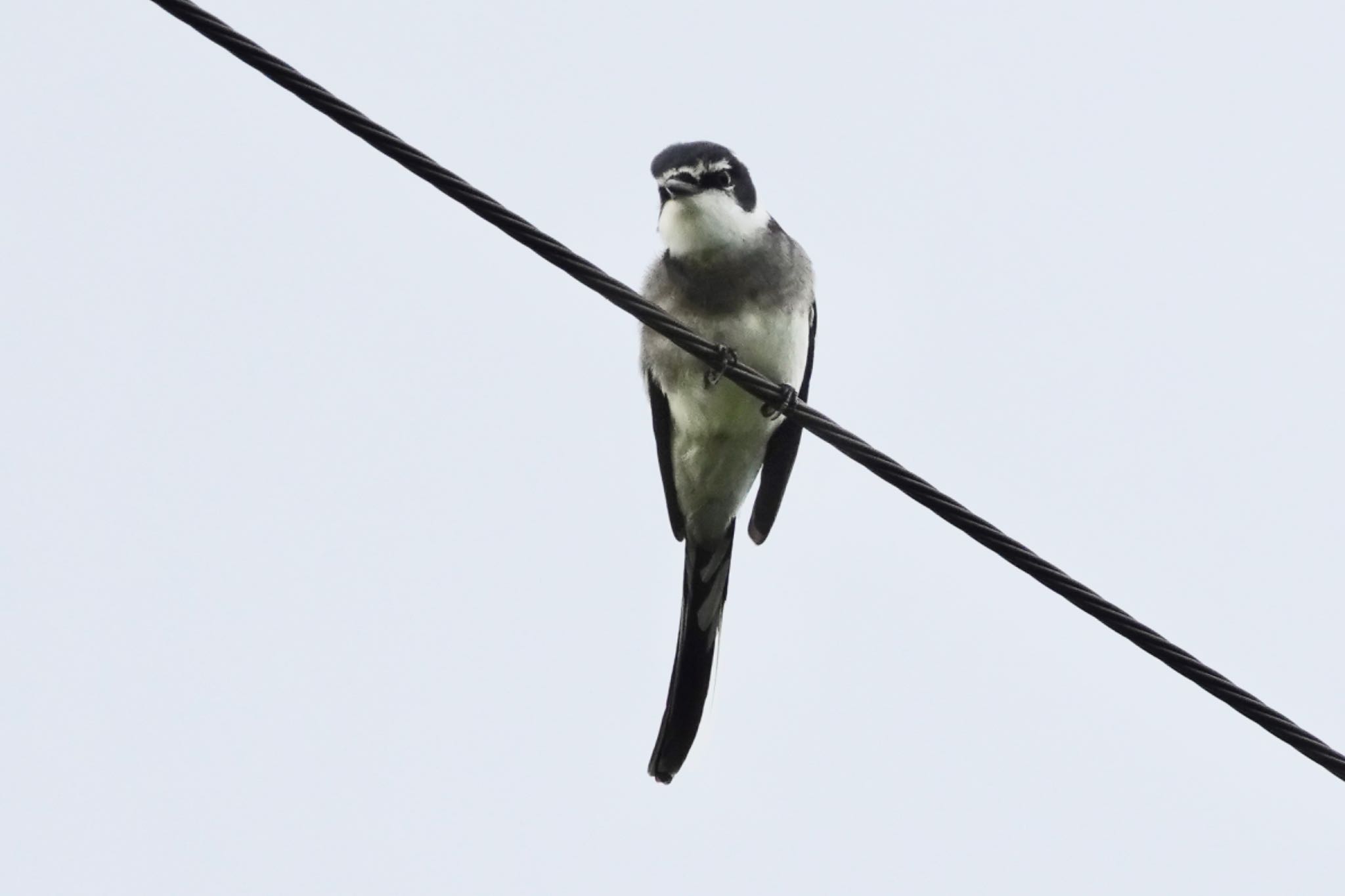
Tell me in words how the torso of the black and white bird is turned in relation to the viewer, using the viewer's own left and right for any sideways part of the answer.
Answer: facing the viewer
